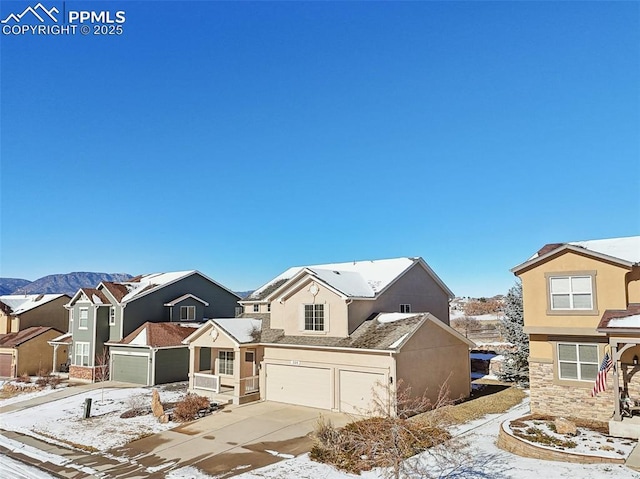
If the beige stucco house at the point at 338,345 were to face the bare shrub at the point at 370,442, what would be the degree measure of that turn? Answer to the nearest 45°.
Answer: approximately 45° to its left

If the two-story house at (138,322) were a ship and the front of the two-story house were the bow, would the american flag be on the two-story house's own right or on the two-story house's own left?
on the two-story house's own left

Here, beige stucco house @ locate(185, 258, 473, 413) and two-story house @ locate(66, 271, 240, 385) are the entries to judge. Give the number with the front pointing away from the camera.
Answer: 0

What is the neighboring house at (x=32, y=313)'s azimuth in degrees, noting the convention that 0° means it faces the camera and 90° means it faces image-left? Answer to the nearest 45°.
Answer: approximately 45°

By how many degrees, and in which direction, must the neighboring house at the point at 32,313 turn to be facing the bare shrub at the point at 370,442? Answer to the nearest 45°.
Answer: approximately 45° to its left

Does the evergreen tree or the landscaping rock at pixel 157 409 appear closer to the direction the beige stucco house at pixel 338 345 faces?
the landscaping rock

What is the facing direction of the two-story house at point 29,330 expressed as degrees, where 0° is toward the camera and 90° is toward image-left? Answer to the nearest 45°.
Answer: approximately 45°

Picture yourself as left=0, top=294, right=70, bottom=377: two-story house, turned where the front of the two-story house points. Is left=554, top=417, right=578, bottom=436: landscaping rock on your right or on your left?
on your left

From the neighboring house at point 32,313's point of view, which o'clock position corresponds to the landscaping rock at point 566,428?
The landscaping rock is roughly at 10 o'clock from the neighboring house.

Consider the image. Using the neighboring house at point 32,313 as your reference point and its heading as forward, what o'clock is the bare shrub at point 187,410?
The bare shrub is roughly at 10 o'clock from the neighboring house.
